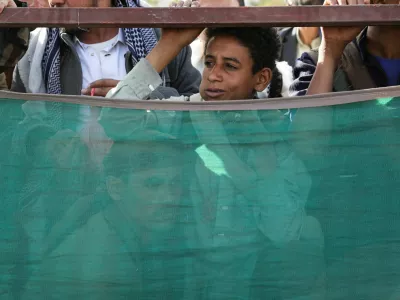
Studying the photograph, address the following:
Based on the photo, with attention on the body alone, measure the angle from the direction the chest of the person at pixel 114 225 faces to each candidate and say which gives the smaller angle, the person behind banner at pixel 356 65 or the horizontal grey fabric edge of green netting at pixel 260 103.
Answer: the horizontal grey fabric edge of green netting

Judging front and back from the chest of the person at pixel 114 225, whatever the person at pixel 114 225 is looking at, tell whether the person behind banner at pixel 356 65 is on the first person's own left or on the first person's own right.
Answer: on the first person's own left

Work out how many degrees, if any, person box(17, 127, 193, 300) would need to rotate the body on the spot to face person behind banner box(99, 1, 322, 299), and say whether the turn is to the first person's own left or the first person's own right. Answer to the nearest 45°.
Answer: approximately 45° to the first person's own left

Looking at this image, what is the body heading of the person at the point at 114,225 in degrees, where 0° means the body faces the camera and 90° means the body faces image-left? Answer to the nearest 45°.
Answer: approximately 315°
